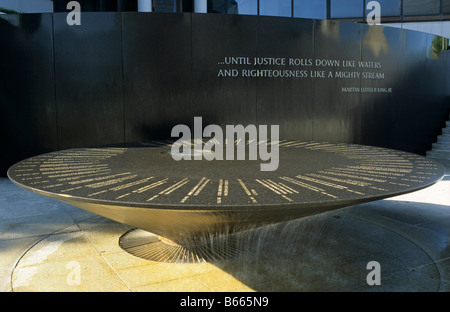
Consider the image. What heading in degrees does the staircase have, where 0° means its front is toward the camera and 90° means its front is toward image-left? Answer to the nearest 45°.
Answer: approximately 45°
